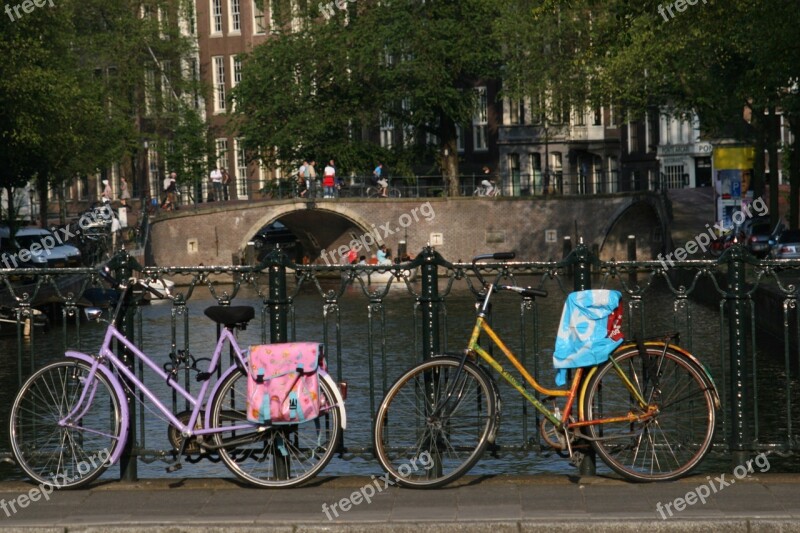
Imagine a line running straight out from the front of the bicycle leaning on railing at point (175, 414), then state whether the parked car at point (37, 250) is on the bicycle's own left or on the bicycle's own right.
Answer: on the bicycle's own right

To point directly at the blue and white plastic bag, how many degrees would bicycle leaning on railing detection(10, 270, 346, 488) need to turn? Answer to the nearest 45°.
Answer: approximately 180°

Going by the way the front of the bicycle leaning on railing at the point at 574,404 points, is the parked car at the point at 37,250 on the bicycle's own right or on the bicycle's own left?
on the bicycle's own right

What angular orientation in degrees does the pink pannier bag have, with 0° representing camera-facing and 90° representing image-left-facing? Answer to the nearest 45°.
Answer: approximately 0°

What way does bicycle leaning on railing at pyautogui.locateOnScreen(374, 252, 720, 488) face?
to the viewer's left

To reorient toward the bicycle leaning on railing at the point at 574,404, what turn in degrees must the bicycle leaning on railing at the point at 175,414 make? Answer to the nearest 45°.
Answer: approximately 180°

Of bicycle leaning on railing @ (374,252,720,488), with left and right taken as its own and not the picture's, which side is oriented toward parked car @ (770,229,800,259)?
right

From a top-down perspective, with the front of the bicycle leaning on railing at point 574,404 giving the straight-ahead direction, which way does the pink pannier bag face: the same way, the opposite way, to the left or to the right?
to the left

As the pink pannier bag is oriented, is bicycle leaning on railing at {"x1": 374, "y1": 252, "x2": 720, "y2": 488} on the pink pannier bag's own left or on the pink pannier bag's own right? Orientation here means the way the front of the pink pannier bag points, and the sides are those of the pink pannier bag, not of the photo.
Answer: on the pink pannier bag's own left

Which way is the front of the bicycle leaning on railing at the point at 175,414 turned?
to the viewer's left

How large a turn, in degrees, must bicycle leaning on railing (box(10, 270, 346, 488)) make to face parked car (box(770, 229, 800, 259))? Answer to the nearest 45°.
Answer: approximately 135° to its right
